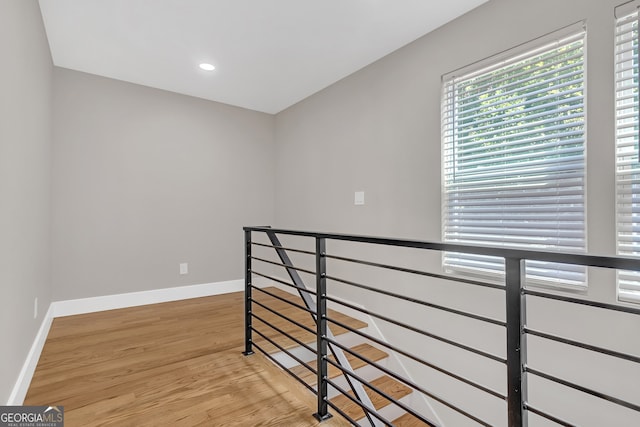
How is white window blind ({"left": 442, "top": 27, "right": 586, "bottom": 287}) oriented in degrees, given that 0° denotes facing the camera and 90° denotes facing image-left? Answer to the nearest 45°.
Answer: approximately 45°

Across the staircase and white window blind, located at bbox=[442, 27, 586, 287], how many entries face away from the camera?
0

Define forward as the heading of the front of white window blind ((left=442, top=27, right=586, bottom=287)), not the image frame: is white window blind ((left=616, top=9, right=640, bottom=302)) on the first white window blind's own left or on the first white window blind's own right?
on the first white window blind's own left

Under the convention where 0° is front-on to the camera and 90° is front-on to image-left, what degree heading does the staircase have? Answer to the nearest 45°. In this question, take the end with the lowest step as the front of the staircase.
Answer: approximately 315°
